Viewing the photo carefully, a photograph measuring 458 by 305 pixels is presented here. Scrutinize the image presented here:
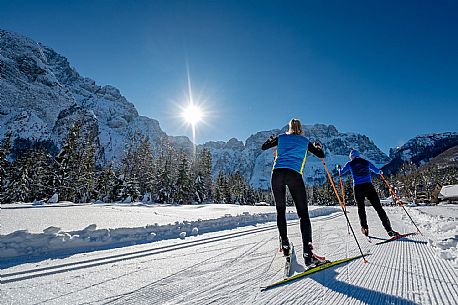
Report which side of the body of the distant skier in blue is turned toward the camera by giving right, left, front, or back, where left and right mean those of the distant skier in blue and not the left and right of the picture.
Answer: back

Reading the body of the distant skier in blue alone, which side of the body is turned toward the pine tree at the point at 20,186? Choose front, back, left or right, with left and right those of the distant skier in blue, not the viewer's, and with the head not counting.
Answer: left

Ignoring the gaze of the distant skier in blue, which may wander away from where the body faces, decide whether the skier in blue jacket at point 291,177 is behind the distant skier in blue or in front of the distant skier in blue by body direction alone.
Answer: behind

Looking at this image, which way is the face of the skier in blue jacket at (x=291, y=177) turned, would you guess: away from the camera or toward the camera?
away from the camera

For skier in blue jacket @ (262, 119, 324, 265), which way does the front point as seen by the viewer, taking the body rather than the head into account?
away from the camera

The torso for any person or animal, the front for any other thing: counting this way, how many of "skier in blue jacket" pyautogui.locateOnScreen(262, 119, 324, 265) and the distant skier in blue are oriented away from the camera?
2

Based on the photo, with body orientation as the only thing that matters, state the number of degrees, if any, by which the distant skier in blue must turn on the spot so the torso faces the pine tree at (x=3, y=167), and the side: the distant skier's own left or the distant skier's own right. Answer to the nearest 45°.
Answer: approximately 90° to the distant skier's own left

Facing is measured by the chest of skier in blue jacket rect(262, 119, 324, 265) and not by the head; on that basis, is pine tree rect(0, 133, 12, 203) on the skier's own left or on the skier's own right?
on the skier's own left
